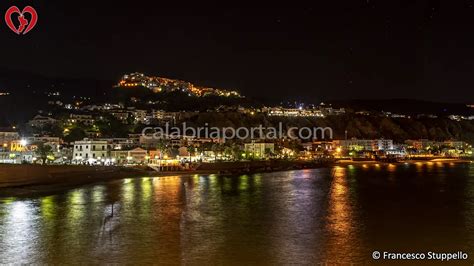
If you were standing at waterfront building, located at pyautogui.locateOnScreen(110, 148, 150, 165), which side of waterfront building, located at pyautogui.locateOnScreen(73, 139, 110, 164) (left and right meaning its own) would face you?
left

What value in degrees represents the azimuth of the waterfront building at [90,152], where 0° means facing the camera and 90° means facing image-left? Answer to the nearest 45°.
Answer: approximately 0°

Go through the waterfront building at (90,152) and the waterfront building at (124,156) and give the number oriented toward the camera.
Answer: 2

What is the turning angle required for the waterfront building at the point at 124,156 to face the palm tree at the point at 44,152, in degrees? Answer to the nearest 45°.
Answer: approximately 90° to its right

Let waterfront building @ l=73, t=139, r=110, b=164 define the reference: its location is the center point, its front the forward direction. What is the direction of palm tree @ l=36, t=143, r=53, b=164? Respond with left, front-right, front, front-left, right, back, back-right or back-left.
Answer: right

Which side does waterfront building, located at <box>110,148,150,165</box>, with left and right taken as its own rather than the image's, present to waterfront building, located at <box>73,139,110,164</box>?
right
